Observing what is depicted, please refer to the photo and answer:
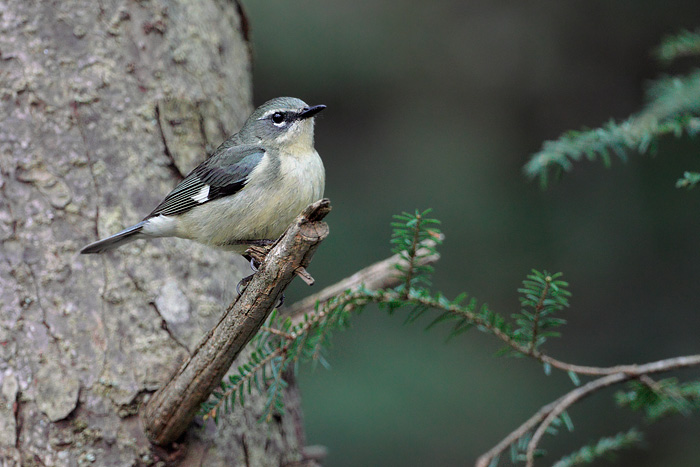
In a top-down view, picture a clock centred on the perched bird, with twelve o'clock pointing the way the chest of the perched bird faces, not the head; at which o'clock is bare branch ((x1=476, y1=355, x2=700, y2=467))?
The bare branch is roughly at 1 o'clock from the perched bird.

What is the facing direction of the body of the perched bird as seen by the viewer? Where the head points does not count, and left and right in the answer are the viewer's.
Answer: facing to the right of the viewer

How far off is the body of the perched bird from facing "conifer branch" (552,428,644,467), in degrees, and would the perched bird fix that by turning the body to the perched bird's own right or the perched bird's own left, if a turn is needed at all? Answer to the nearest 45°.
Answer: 0° — it already faces it
